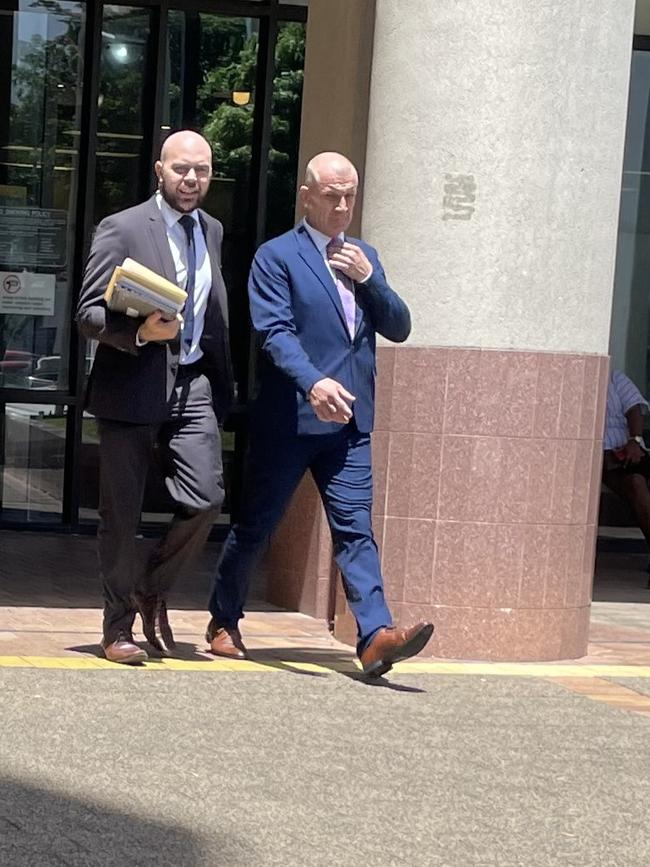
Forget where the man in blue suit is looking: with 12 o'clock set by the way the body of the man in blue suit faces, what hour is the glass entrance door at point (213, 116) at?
The glass entrance door is roughly at 7 o'clock from the man in blue suit.

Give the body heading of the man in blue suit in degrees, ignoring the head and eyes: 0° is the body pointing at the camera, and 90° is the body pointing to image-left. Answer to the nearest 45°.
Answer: approximately 315°

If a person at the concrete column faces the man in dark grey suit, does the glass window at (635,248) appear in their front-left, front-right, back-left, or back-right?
back-right

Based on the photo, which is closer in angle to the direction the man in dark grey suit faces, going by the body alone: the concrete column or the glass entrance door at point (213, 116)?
the concrete column

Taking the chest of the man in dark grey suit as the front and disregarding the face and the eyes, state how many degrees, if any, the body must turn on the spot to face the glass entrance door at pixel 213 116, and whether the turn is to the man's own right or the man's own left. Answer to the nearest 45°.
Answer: approximately 135° to the man's own left
